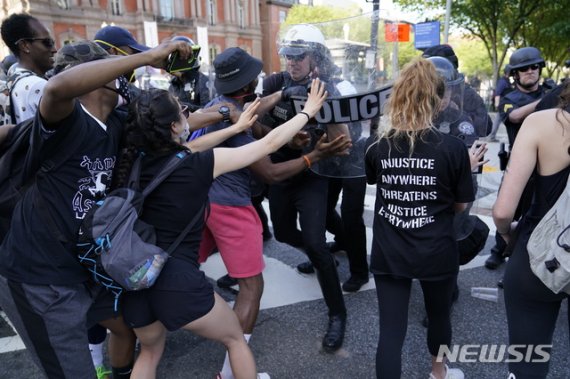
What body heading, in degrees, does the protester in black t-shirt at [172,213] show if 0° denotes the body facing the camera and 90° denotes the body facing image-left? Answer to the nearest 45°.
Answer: approximately 225°

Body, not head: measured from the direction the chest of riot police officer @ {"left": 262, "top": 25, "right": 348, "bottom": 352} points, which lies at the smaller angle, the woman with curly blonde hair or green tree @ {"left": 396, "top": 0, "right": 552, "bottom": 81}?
the woman with curly blonde hair

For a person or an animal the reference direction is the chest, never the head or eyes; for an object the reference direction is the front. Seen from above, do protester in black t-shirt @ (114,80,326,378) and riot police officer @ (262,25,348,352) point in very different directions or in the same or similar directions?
very different directions

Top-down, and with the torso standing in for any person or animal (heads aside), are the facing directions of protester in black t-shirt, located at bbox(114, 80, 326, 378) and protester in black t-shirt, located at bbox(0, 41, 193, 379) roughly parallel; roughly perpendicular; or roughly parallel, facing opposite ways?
roughly perpendicular

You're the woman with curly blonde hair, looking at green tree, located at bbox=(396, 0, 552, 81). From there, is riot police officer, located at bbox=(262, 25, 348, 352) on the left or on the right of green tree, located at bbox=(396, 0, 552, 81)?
left

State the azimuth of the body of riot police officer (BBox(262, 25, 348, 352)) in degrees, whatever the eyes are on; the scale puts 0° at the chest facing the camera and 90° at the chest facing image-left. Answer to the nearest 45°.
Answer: approximately 45°

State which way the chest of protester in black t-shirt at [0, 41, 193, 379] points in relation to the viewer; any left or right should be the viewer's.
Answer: facing the viewer and to the right of the viewer

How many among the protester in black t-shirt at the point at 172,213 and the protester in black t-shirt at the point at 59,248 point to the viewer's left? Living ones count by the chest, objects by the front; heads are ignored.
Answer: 0

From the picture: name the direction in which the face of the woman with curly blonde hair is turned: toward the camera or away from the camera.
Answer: away from the camera

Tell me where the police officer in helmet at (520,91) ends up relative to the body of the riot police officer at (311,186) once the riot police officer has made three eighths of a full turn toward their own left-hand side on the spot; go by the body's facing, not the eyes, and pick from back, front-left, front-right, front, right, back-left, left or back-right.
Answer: front-left
